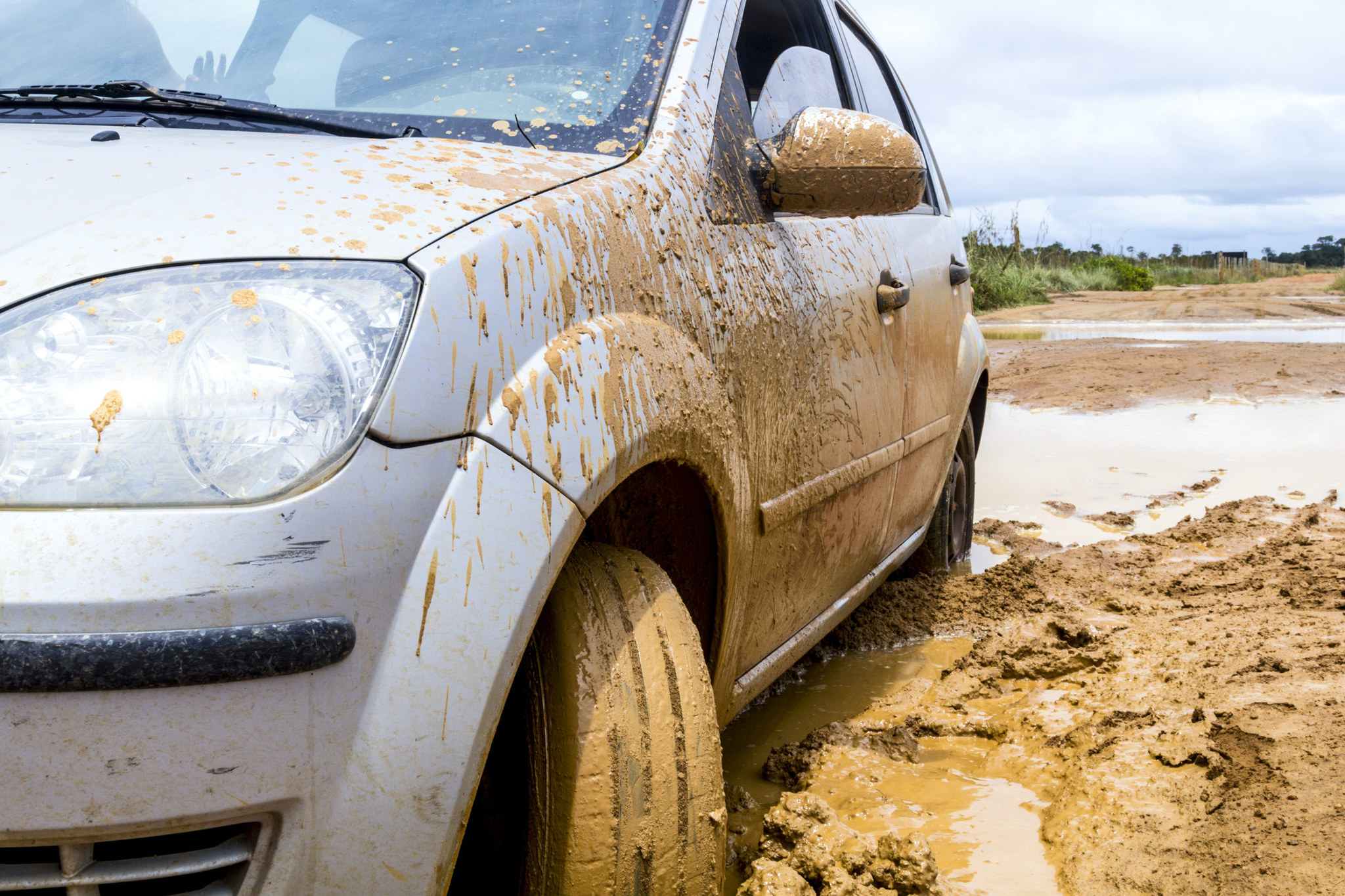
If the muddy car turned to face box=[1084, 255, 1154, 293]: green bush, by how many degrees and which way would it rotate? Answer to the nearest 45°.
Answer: approximately 180°

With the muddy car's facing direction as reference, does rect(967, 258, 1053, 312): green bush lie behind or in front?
behind

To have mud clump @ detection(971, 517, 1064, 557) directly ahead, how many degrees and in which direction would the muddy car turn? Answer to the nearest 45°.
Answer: approximately 180°

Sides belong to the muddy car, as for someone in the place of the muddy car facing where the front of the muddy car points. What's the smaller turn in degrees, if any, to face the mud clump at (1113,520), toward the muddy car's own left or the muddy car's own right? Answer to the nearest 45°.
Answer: approximately 180°

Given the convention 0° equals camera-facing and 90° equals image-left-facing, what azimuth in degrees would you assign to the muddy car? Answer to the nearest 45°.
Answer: approximately 45°

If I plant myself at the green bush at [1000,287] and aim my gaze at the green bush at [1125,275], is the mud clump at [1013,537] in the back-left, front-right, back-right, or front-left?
back-right
